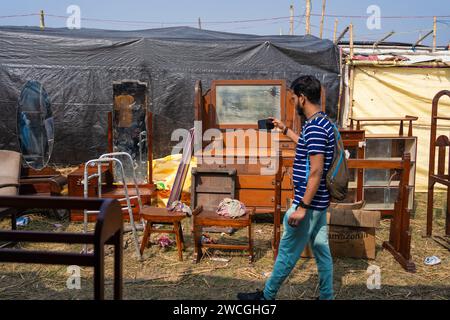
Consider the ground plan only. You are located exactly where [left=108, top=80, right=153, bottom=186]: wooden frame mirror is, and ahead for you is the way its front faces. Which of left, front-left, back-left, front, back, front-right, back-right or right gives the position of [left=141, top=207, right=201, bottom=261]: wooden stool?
front

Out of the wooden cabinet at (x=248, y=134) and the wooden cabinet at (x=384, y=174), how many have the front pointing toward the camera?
2

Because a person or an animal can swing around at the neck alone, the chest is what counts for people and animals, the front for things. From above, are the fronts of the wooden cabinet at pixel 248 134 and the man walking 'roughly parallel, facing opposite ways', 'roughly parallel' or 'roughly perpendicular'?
roughly perpendicular

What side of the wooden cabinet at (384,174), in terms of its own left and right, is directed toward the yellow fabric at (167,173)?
right

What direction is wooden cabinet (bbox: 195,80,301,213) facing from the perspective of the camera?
toward the camera

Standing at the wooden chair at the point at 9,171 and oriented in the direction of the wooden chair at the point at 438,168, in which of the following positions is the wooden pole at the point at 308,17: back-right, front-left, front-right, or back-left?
front-left

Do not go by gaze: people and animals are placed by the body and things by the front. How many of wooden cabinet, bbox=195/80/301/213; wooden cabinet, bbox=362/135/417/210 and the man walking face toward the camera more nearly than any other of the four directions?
2

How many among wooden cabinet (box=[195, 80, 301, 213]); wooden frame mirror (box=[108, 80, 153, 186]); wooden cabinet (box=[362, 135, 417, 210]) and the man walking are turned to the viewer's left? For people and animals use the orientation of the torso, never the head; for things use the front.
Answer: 1

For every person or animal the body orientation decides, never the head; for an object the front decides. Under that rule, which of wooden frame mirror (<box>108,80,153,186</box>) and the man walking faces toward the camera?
the wooden frame mirror

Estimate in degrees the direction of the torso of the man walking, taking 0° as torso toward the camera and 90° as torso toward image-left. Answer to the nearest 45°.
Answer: approximately 90°

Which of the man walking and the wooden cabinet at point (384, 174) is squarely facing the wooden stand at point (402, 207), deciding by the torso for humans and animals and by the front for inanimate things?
the wooden cabinet

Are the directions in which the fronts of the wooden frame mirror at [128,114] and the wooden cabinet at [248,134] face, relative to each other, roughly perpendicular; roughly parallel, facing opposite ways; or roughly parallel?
roughly parallel

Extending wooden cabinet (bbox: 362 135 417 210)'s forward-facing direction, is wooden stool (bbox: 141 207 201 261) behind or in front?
in front

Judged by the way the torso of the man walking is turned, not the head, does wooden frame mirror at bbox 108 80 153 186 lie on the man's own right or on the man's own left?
on the man's own right

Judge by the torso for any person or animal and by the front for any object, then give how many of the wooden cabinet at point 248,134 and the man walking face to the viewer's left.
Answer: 1

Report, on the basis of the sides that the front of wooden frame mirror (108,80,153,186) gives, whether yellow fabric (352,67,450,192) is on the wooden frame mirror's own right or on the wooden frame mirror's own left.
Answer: on the wooden frame mirror's own left

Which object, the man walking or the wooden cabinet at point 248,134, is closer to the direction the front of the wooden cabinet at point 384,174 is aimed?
the man walking

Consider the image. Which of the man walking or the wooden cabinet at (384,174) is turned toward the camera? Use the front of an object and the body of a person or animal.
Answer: the wooden cabinet
